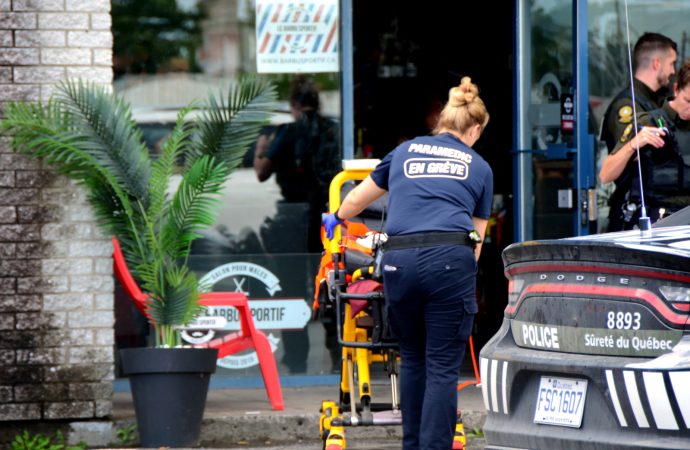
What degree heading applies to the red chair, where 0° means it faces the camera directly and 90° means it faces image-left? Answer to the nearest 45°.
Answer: approximately 270°

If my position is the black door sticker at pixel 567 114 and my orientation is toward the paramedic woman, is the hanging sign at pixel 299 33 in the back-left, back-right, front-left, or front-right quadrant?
front-right

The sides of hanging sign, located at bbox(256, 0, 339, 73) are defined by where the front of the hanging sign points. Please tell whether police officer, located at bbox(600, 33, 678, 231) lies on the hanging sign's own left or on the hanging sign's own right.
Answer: on the hanging sign's own left

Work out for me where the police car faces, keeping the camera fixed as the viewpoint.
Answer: facing away from the viewer and to the right of the viewer

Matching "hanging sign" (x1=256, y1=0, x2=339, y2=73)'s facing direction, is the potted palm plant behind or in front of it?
in front

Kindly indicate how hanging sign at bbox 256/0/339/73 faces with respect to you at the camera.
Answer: facing the viewer
